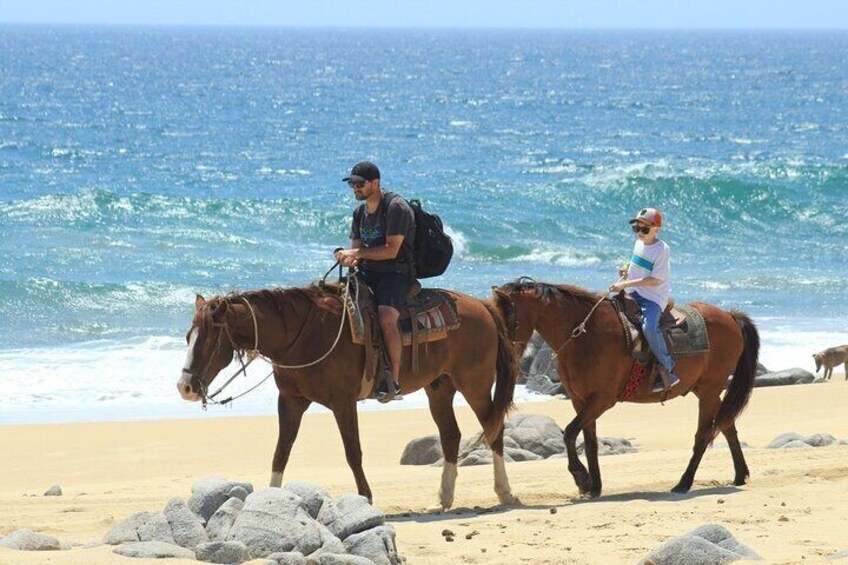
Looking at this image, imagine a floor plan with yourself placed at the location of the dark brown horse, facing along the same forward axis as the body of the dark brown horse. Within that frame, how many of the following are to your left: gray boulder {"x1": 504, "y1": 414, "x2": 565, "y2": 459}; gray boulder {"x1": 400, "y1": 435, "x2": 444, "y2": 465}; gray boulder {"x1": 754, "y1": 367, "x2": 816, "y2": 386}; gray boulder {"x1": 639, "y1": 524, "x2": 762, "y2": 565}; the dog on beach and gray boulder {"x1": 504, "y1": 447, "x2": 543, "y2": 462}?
1

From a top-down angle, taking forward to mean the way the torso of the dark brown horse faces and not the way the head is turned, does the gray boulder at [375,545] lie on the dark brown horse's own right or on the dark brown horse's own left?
on the dark brown horse's own left

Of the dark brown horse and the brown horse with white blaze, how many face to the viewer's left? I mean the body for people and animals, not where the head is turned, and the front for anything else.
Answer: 2

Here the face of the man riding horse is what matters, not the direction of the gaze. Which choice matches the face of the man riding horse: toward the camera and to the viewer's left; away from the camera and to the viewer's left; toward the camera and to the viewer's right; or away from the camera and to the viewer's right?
toward the camera and to the viewer's left

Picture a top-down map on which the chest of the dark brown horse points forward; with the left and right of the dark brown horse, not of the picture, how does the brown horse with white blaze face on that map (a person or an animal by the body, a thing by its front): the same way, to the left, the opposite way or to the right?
the same way

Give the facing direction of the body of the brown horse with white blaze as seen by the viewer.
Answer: to the viewer's left

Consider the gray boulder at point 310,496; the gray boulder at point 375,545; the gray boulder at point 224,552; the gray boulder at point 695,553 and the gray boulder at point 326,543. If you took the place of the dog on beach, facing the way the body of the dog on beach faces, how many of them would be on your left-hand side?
5

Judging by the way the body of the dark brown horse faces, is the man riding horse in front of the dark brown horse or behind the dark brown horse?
in front

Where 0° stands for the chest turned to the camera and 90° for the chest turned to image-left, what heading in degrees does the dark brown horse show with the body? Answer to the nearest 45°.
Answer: approximately 90°

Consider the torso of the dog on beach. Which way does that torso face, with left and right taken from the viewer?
facing to the left of the viewer

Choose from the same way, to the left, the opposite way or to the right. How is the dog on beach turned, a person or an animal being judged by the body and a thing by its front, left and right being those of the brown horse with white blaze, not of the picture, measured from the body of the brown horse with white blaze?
the same way

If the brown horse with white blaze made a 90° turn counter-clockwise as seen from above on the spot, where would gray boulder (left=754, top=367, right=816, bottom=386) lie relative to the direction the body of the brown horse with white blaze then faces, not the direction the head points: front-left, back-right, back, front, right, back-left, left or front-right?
back-left
